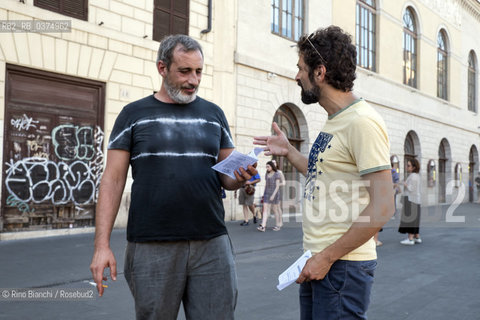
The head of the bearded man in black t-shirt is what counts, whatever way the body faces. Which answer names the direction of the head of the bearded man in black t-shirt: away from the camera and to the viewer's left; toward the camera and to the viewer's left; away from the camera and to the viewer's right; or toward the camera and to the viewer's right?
toward the camera and to the viewer's right

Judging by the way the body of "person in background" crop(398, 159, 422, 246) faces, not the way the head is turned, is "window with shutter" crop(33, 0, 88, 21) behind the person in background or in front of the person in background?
in front

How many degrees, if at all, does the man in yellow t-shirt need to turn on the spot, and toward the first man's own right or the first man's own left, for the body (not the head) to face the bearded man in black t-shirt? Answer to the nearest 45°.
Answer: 0° — they already face them

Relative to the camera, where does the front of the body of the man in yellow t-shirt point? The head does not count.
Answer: to the viewer's left
